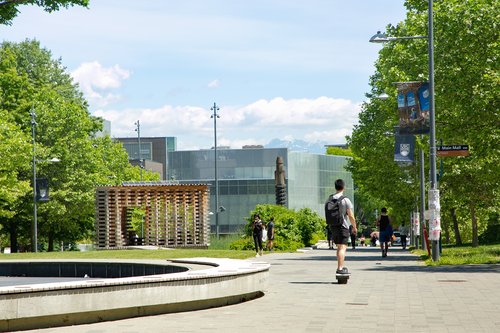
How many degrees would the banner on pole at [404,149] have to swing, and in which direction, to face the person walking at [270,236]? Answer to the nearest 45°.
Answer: approximately 135° to its right

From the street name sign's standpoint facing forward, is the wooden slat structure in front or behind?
behind

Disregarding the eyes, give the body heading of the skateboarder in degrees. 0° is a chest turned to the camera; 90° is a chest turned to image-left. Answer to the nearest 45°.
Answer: approximately 225°

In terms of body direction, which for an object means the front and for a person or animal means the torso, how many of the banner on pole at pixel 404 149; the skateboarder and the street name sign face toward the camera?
2

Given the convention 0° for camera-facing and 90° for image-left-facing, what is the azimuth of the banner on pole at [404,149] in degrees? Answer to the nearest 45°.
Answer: approximately 0°

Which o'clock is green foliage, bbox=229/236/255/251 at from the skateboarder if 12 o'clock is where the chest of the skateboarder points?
The green foliage is roughly at 10 o'clock from the skateboarder.

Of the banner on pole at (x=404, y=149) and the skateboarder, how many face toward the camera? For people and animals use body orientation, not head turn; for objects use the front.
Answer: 1
